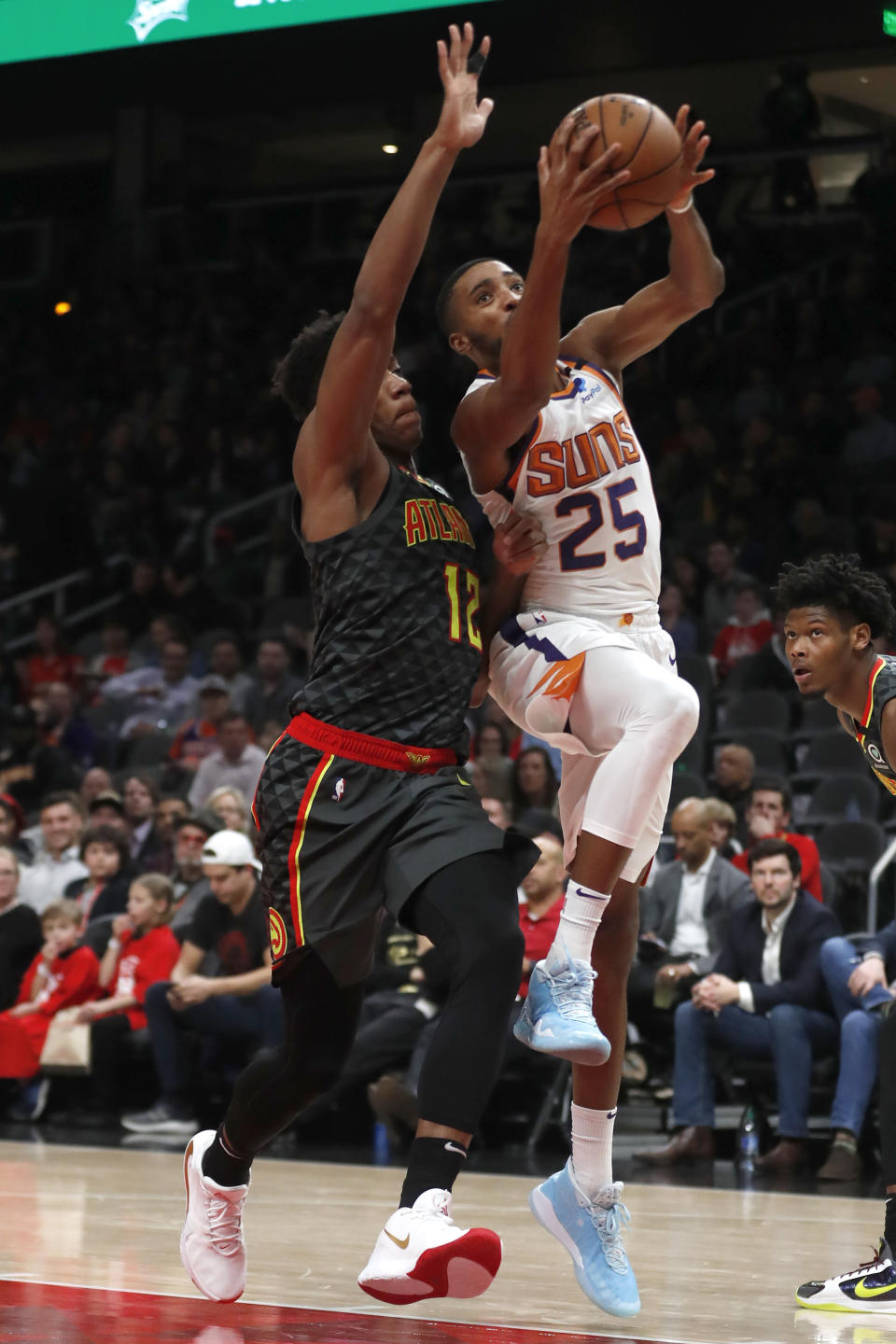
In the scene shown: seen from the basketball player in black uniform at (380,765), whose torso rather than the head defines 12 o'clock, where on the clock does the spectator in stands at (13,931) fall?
The spectator in stands is roughly at 7 o'clock from the basketball player in black uniform.

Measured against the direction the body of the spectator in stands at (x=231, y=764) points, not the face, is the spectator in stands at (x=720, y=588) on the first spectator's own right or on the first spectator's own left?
on the first spectator's own left

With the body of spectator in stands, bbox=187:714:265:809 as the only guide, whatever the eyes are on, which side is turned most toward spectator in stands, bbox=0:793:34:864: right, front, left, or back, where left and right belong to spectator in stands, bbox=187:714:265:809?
right

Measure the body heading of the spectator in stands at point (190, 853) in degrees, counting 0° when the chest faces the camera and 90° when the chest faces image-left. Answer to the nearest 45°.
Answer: approximately 45°

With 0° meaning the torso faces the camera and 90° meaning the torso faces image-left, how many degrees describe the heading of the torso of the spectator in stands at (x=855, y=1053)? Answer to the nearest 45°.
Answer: approximately 45°

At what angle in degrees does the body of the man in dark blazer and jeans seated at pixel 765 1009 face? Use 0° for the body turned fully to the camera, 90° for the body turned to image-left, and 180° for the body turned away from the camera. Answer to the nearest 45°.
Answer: approximately 45°

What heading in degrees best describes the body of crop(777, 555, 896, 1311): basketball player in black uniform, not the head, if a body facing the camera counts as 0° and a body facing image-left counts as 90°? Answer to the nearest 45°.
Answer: approximately 45°

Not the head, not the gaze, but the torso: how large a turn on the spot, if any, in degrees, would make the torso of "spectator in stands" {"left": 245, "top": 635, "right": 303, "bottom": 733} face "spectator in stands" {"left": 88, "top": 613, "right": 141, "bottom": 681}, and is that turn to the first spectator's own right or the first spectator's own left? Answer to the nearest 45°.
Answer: approximately 135° to the first spectator's own right

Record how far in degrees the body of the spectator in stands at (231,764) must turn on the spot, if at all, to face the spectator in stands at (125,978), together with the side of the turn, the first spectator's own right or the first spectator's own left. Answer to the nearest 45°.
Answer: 0° — they already face them
